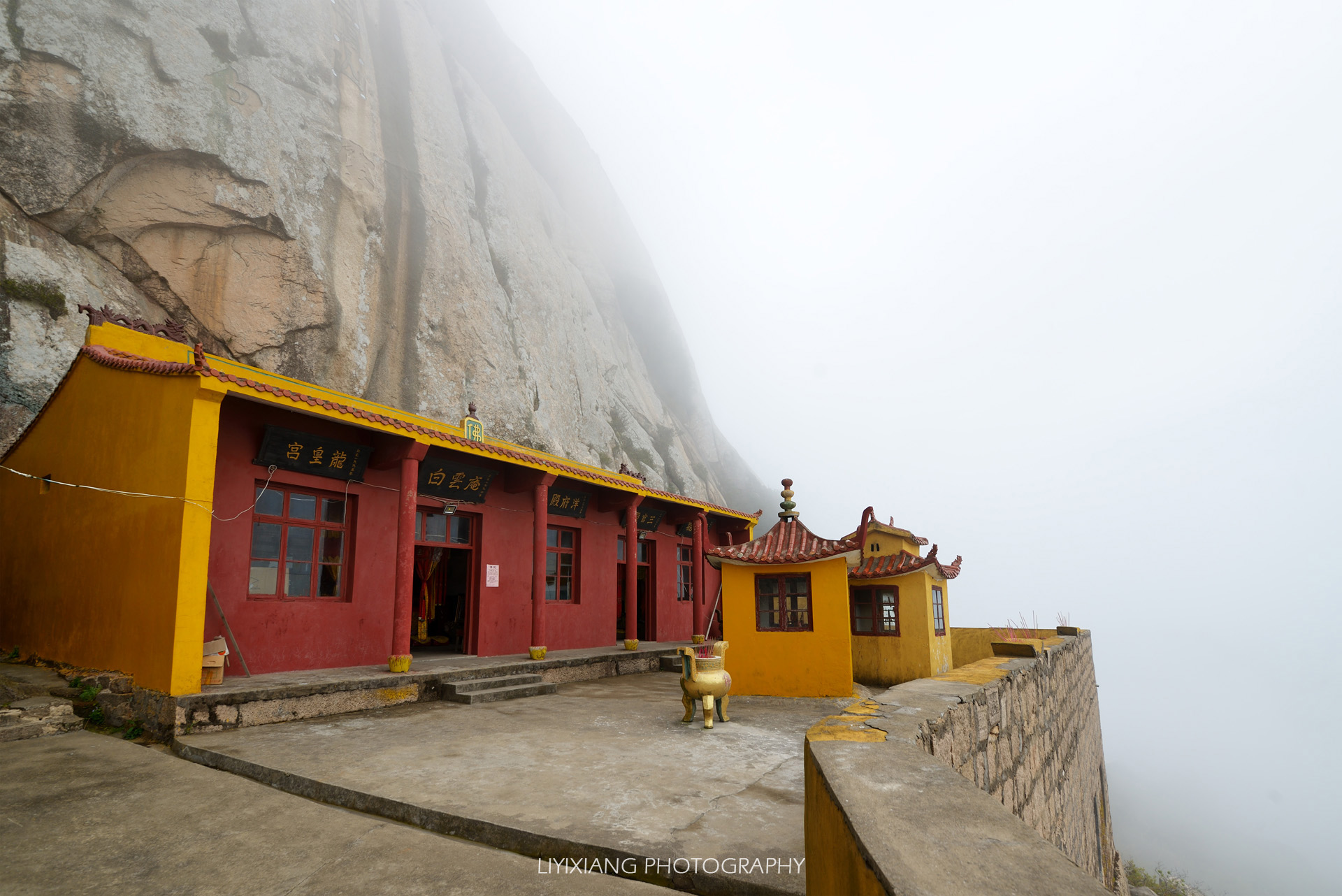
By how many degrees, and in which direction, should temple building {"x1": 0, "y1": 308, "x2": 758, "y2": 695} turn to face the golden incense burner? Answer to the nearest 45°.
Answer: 0° — it already faces it

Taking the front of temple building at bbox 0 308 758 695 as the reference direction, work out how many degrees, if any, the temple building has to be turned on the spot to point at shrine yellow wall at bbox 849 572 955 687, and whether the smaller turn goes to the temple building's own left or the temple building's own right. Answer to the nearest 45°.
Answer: approximately 45° to the temple building's own left

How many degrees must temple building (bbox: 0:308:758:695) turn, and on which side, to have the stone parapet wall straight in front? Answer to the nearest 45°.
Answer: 0° — it already faces it

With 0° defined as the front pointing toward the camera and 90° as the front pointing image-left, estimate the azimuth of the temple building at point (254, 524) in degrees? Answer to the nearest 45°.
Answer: approximately 315°
